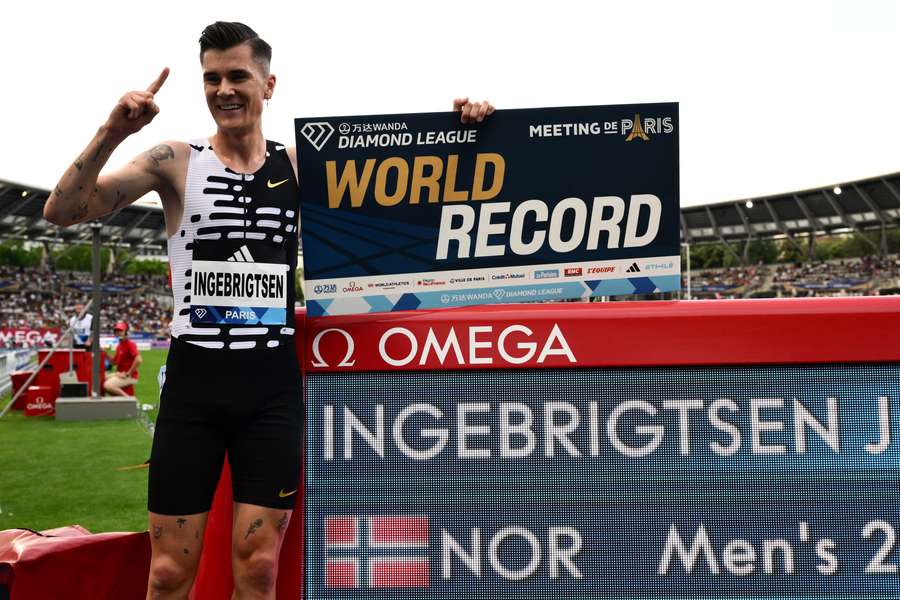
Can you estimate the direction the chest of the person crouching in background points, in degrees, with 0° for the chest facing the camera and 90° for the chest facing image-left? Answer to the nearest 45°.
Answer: approximately 45°

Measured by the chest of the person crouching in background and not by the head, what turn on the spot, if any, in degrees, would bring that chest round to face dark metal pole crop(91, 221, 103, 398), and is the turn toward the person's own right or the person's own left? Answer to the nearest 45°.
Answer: approximately 45° to the person's own left

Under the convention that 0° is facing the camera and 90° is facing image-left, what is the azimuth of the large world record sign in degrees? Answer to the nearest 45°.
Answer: approximately 0°

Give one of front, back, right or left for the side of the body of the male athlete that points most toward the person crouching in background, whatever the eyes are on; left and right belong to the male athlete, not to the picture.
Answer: back

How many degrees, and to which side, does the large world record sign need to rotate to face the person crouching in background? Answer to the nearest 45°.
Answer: approximately 135° to its right
